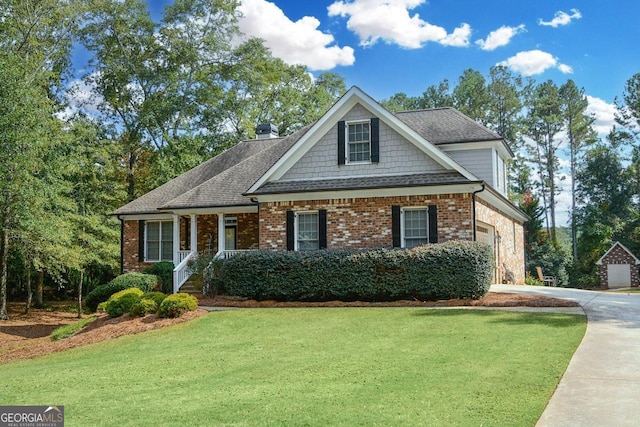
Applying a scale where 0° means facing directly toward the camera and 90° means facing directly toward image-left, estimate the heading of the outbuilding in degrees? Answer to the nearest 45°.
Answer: approximately 0°

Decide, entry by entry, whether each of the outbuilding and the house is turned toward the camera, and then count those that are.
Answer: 2

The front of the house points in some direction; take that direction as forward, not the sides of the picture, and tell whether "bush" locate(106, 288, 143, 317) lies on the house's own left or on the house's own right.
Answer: on the house's own right

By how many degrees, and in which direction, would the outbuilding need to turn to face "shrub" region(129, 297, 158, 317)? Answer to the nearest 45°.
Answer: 0° — it already faces it

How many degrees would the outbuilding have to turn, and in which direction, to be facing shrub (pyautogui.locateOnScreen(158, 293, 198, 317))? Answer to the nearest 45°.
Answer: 0° — it already faces it

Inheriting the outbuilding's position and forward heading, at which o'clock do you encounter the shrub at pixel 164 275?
The shrub is roughly at 1 o'clock from the outbuilding.

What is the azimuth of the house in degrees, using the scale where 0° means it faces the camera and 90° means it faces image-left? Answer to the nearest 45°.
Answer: approximately 0°

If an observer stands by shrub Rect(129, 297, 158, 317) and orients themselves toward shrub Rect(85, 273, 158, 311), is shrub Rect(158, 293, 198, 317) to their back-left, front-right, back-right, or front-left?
back-right

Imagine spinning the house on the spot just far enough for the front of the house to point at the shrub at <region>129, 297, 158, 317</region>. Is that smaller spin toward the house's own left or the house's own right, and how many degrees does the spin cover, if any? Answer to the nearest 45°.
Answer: approximately 45° to the house's own right
